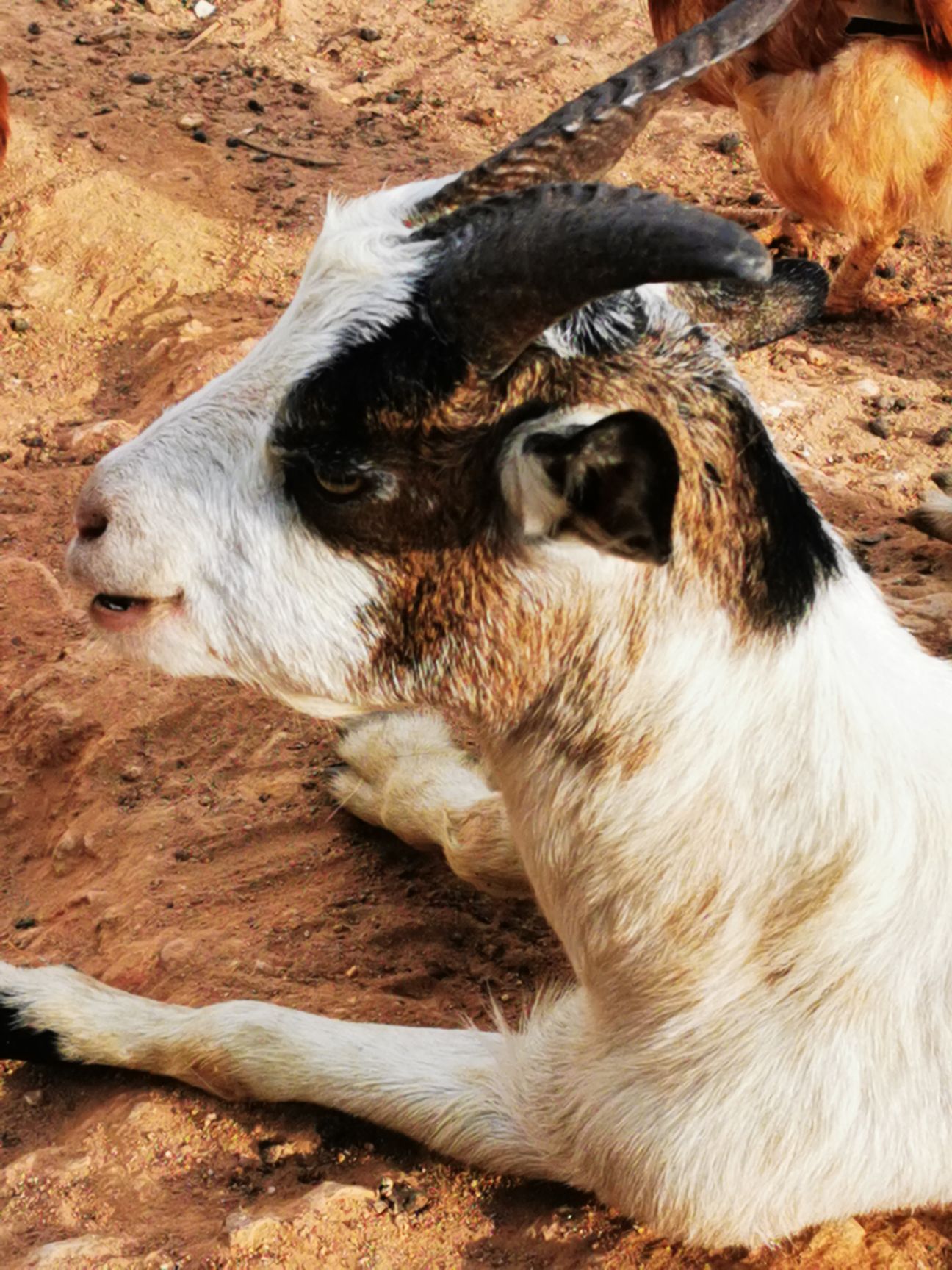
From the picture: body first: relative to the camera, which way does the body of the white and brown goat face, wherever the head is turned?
to the viewer's left

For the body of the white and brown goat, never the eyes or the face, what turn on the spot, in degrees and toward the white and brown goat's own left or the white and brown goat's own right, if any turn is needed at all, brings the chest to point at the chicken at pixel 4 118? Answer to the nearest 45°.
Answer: approximately 90° to the white and brown goat's own right

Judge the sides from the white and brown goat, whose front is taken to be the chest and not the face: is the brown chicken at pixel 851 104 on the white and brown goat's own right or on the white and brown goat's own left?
on the white and brown goat's own right
